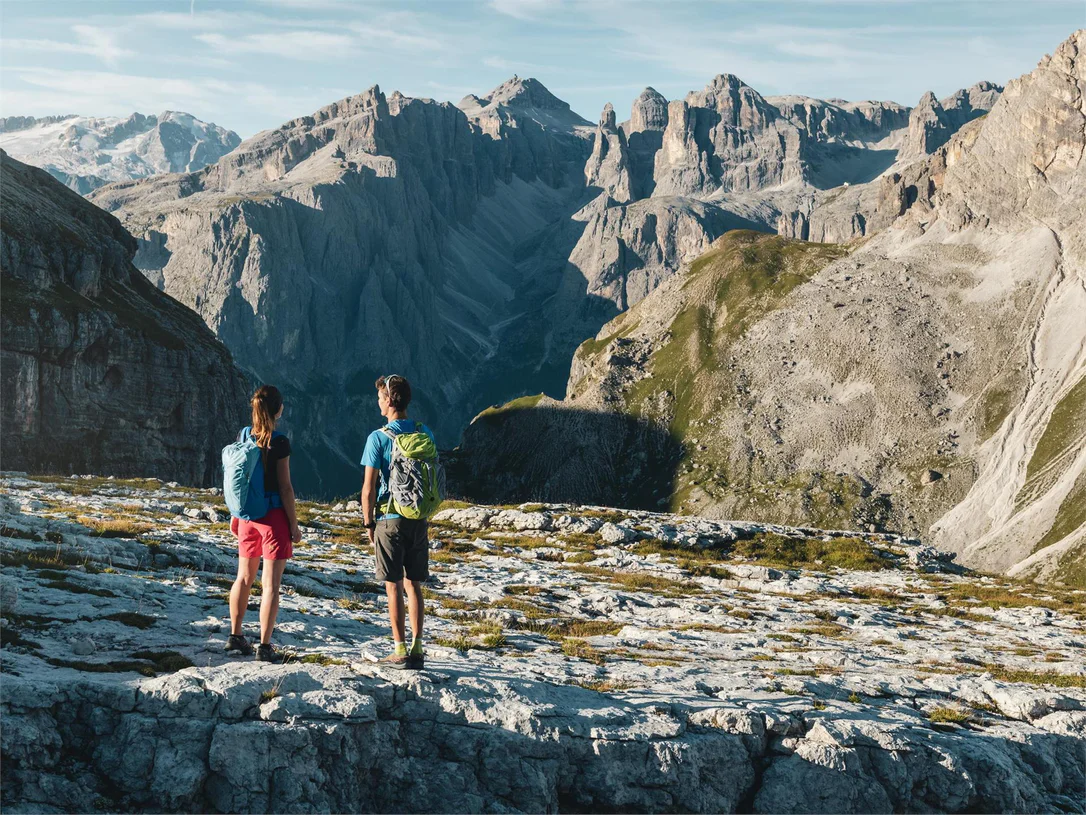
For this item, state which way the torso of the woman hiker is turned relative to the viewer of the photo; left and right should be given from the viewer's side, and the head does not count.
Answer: facing away from the viewer and to the right of the viewer

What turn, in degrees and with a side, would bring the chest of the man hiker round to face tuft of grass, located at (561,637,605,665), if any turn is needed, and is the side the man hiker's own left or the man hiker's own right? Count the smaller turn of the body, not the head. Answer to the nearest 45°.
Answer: approximately 90° to the man hiker's own right

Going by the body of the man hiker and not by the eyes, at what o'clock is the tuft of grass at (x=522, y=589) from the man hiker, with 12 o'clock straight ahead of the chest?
The tuft of grass is roughly at 2 o'clock from the man hiker.

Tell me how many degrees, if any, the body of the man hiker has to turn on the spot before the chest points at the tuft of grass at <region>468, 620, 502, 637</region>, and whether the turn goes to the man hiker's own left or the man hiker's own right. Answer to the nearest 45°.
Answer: approximately 45° to the man hiker's own right

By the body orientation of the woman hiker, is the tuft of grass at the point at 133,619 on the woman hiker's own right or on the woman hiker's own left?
on the woman hiker's own left

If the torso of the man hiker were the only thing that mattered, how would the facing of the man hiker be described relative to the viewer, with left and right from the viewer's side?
facing away from the viewer and to the left of the viewer
